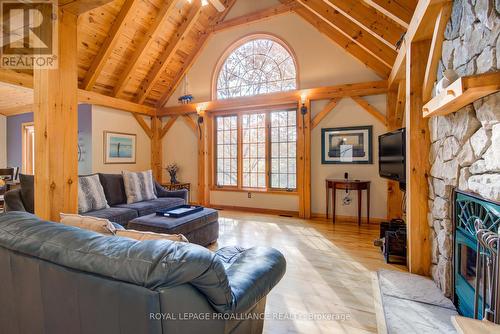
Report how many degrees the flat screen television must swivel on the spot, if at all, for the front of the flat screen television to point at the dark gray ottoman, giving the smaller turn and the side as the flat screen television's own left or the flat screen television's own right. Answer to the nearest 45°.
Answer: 0° — it already faces it

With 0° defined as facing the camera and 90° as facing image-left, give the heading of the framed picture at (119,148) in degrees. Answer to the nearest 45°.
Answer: approximately 315°

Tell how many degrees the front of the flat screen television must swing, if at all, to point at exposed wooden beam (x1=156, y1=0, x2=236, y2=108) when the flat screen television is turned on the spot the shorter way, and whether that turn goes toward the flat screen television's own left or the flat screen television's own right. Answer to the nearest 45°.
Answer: approximately 45° to the flat screen television's own right

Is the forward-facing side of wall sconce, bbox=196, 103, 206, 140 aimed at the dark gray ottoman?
yes

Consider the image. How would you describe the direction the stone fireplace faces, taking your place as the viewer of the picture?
facing the viewer and to the left of the viewer

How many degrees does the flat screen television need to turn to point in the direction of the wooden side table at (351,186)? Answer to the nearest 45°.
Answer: approximately 90° to its right

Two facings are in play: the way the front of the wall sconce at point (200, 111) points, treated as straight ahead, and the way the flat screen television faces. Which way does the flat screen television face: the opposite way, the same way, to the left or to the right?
to the right

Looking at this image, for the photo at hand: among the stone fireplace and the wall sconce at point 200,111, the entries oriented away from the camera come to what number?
0

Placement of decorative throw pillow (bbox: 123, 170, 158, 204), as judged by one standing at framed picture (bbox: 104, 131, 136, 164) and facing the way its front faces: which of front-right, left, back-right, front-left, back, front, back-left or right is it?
front-right
